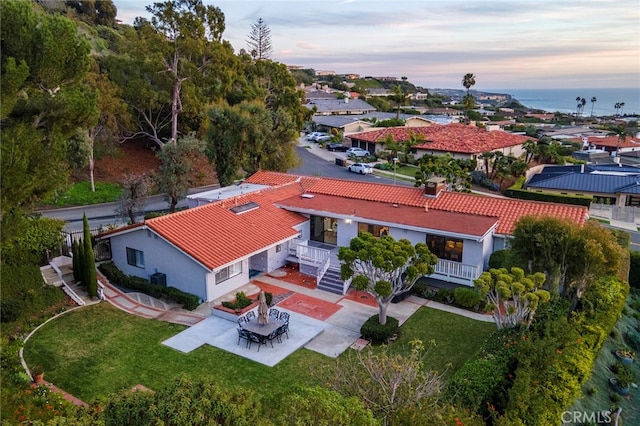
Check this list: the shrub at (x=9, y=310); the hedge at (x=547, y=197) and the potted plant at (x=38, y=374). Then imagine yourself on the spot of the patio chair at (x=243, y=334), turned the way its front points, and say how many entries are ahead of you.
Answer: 1

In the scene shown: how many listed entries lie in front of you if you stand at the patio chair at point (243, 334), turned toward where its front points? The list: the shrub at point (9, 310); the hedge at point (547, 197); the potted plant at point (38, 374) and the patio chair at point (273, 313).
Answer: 2

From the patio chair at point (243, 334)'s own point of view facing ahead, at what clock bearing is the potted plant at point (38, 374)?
The potted plant is roughly at 7 o'clock from the patio chair.

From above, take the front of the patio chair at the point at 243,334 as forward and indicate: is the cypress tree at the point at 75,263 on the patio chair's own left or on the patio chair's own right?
on the patio chair's own left

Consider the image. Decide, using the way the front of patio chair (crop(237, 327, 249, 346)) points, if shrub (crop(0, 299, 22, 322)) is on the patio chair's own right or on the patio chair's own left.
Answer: on the patio chair's own left

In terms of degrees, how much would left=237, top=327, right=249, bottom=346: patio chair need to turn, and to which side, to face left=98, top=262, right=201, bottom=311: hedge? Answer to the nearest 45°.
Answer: approximately 90° to its left

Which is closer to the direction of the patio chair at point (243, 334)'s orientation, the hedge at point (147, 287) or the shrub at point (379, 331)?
the shrub

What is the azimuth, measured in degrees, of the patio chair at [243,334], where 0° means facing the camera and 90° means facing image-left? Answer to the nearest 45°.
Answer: approximately 225°
